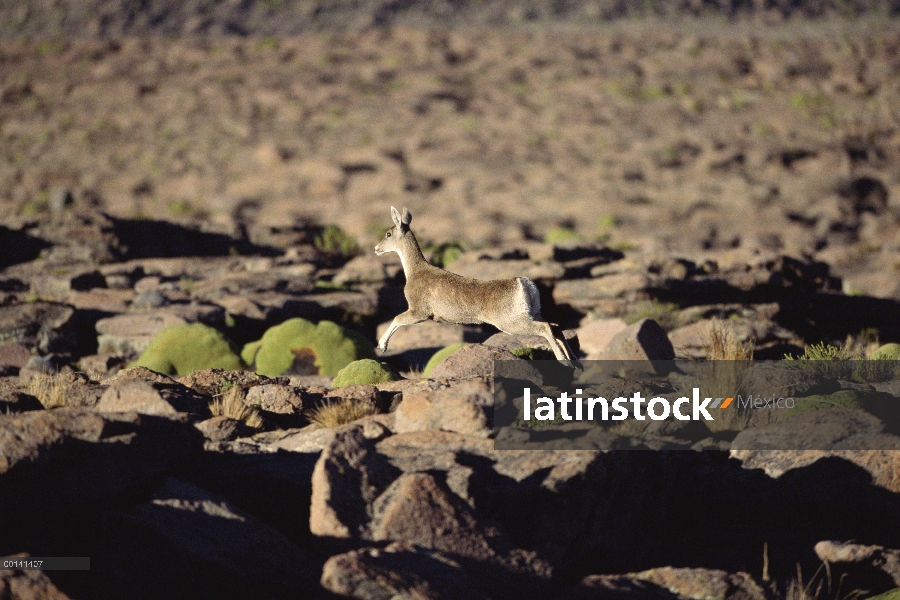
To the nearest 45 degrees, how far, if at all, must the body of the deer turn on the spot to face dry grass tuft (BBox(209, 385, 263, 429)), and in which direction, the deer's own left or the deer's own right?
approximately 45° to the deer's own left

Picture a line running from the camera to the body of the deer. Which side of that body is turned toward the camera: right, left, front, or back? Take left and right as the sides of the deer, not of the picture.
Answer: left

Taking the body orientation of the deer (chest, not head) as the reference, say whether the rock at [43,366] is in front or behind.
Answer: in front

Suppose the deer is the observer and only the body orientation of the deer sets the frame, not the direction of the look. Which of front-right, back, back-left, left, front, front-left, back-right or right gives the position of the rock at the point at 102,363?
front-right

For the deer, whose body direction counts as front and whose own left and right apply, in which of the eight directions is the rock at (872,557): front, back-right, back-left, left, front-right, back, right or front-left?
back-left

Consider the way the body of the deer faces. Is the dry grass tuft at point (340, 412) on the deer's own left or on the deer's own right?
on the deer's own left

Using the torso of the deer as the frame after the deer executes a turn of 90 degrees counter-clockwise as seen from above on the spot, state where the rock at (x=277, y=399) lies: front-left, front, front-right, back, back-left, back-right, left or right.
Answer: front-right

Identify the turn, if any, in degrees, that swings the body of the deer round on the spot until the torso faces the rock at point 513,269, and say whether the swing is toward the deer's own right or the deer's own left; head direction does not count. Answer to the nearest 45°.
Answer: approximately 90° to the deer's own right

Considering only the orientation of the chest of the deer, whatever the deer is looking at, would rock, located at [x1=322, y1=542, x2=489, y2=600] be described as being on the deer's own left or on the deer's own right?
on the deer's own left
